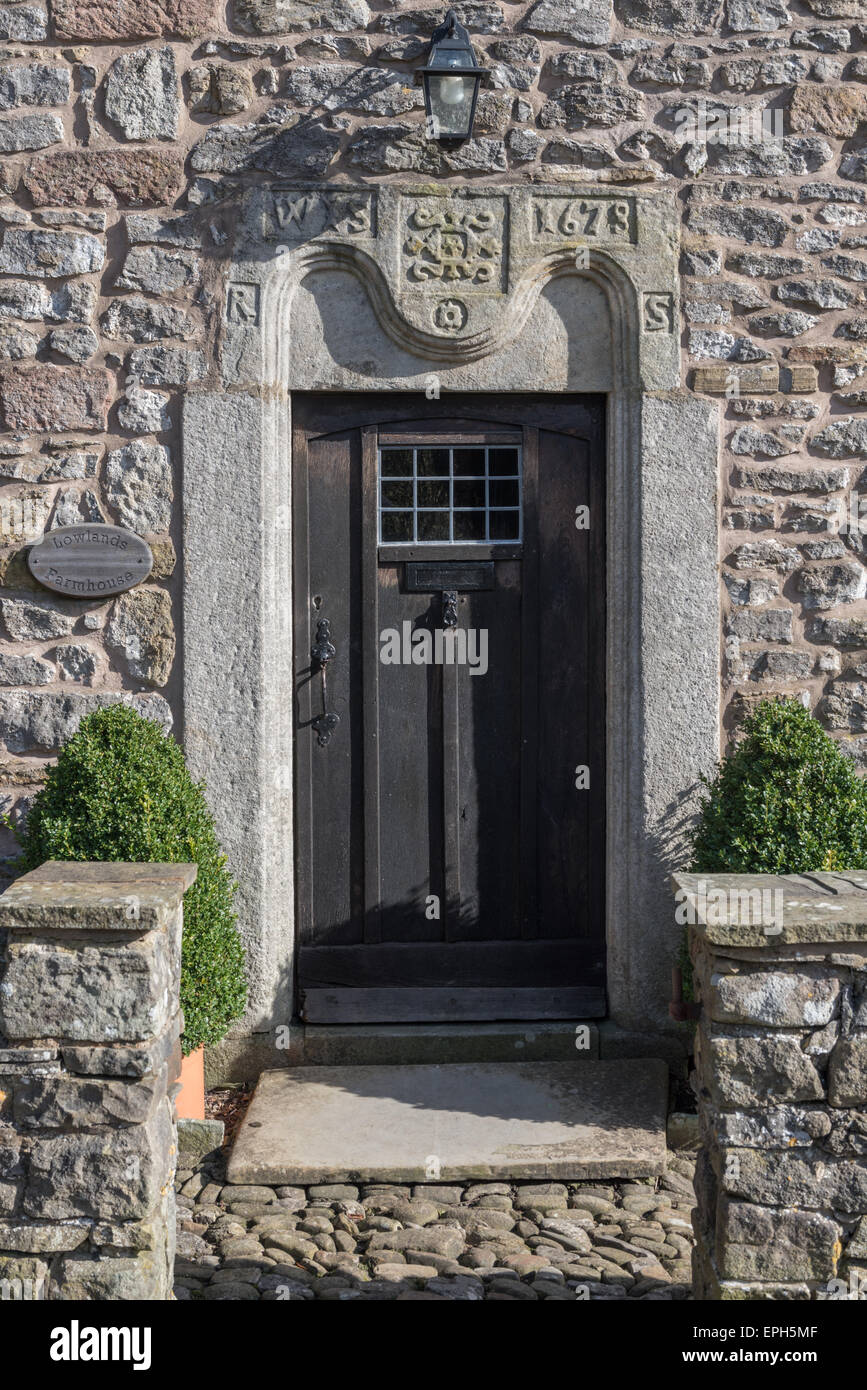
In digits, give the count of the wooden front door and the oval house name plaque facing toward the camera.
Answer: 2

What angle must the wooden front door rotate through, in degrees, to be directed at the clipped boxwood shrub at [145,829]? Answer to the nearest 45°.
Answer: approximately 45° to its right

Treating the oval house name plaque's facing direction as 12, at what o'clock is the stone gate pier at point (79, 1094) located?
The stone gate pier is roughly at 12 o'clock from the oval house name plaque.

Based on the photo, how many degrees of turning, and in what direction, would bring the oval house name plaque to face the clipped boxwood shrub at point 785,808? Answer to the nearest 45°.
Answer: approximately 90° to its left

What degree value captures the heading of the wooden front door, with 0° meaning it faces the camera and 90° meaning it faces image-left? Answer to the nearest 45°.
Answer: approximately 0°
